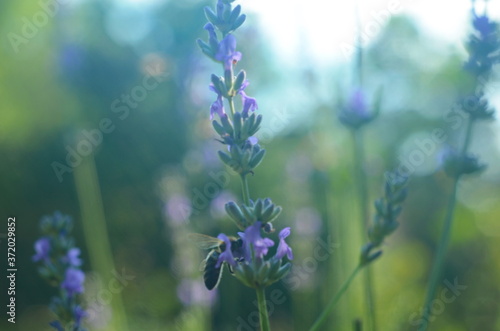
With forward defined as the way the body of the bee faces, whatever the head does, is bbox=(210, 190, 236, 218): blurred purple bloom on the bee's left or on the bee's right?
on the bee's left

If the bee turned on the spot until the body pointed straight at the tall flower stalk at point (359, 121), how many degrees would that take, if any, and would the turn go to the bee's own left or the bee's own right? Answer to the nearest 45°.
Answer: approximately 45° to the bee's own left

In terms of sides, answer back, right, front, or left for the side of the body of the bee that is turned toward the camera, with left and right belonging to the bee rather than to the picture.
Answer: right

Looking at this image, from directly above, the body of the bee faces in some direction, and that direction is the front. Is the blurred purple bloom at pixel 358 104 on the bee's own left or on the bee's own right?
on the bee's own left
